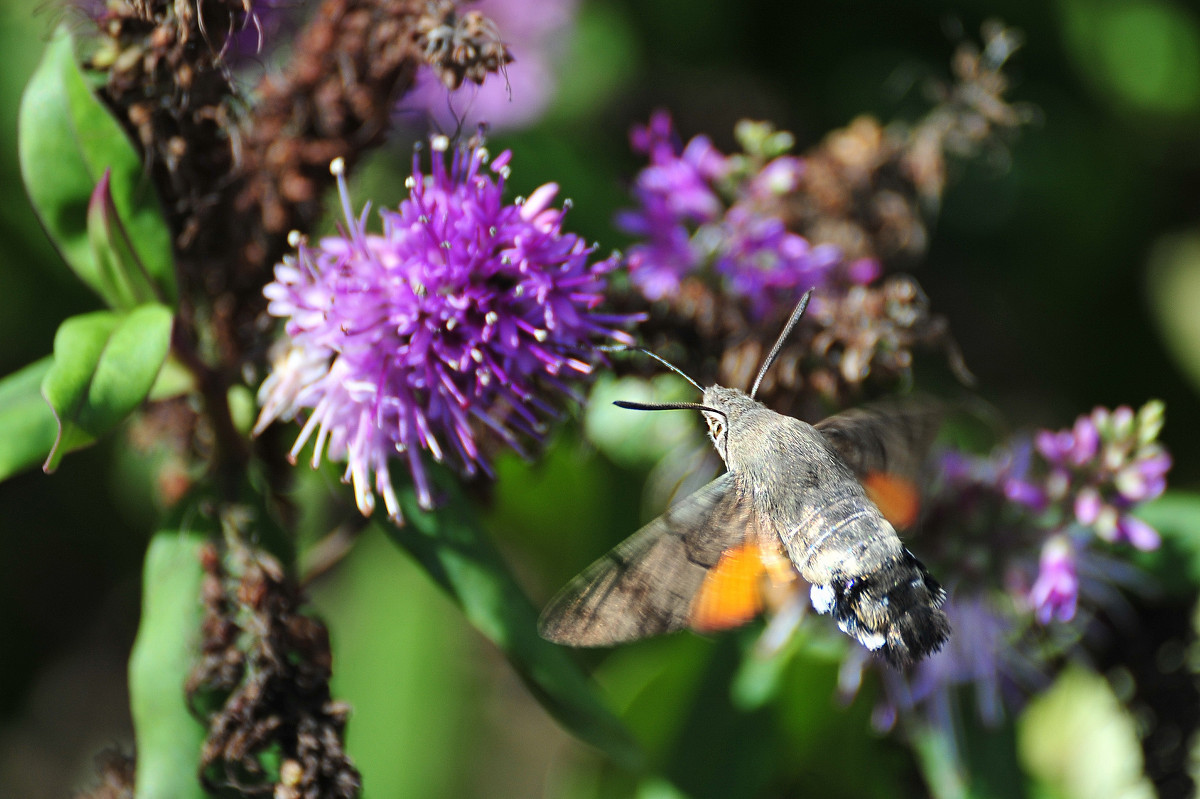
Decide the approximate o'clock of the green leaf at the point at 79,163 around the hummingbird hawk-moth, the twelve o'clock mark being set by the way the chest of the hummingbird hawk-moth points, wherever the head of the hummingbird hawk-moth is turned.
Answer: The green leaf is roughly at 11 o'clock from the hummingbird hawk-moth.

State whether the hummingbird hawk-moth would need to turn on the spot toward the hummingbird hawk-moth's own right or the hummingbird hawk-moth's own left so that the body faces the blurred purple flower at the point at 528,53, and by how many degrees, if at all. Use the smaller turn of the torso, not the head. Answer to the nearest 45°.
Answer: approximately 45° to the hummingbird hawk-moth's own right

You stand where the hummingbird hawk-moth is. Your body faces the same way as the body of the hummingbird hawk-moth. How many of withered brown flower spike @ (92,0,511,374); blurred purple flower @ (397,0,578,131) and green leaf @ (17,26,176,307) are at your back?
0

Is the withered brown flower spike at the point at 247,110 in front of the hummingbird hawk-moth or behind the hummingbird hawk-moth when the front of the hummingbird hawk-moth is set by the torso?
in front

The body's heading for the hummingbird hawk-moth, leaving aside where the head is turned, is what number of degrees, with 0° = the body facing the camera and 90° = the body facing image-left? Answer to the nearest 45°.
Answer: approximately 135°

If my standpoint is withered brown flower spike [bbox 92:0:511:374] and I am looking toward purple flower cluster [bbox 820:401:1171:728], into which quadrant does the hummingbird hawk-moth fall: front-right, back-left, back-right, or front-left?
front-right
